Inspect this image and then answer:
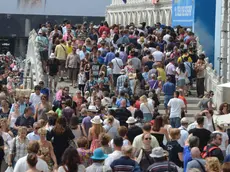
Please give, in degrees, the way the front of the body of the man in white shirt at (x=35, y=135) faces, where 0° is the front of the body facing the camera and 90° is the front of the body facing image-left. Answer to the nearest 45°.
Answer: approximately 315°

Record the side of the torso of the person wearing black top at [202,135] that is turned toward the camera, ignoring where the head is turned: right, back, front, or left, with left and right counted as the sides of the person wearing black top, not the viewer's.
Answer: back

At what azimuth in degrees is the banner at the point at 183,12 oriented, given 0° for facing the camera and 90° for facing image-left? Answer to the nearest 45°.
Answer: approximately 0°

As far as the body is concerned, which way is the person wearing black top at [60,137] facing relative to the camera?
away from the camera

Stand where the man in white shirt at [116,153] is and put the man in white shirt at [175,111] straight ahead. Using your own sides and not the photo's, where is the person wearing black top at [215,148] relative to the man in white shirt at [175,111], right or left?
right
